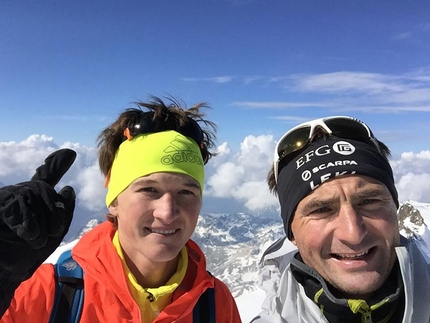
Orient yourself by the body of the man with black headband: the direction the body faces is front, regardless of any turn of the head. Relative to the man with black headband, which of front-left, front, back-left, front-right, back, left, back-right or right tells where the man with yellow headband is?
right

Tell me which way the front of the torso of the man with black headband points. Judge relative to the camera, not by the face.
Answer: toward the camera
